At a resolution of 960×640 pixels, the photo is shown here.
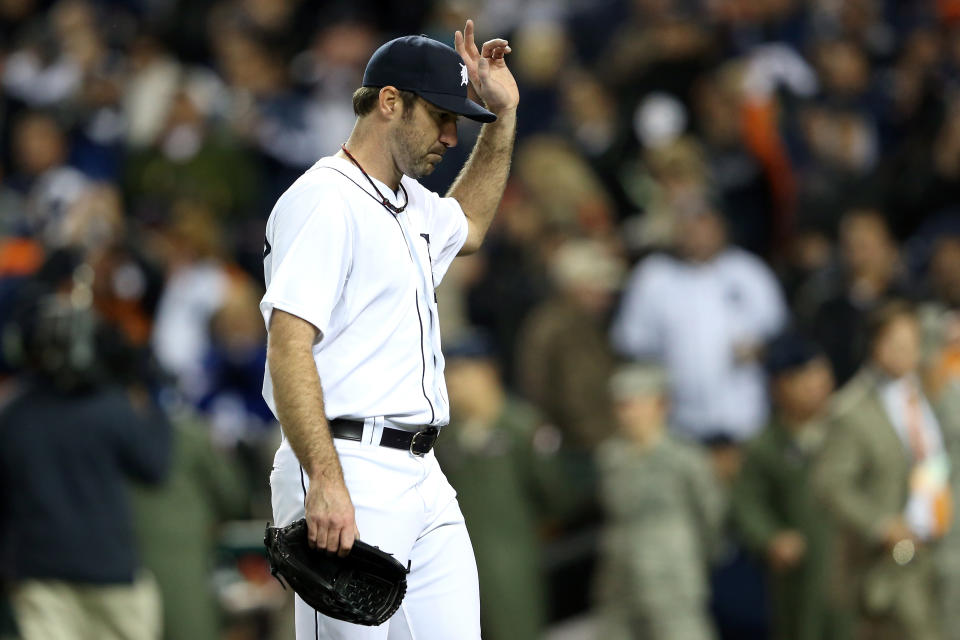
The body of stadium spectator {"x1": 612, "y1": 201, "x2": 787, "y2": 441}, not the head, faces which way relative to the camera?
toward the camera

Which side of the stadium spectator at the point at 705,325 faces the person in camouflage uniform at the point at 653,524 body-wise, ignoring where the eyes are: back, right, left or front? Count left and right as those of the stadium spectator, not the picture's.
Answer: front

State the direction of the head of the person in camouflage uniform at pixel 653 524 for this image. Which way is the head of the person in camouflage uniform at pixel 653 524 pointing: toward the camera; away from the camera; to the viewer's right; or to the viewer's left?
toward the camera

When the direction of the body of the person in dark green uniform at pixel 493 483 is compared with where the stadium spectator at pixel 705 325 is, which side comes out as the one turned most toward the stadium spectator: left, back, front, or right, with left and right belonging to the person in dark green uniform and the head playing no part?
back

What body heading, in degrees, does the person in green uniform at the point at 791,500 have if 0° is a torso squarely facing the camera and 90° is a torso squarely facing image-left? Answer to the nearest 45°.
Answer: approximately 315°

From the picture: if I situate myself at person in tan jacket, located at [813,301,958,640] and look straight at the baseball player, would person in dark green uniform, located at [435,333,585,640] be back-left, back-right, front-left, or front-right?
front-right

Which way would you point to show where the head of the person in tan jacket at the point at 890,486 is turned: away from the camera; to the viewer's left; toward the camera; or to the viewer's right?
toward the camera

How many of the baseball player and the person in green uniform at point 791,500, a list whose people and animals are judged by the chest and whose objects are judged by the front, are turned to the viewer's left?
0

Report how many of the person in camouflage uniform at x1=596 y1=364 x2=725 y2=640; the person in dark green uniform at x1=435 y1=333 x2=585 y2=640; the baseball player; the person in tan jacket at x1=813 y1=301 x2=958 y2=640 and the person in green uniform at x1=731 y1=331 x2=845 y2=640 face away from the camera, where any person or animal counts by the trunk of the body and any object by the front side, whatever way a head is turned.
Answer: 0

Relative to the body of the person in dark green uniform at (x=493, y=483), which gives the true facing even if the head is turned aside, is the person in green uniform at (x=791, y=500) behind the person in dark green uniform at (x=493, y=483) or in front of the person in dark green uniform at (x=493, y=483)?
behind

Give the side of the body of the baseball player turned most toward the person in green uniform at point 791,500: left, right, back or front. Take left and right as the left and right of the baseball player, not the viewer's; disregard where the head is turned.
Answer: left

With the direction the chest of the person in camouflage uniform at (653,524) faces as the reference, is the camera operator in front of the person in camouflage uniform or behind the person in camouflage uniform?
in front

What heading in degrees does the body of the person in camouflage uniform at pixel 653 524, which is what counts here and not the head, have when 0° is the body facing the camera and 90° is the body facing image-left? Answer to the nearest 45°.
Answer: approximately 45°
